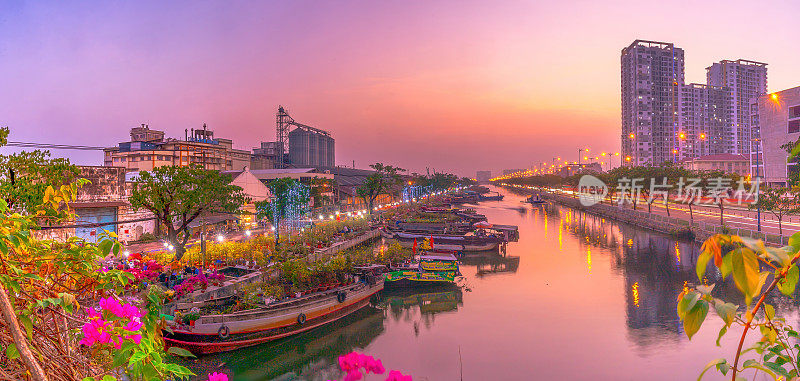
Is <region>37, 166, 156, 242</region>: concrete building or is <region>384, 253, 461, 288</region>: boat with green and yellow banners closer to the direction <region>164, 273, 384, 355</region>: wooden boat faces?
the boat with green and yellow banners

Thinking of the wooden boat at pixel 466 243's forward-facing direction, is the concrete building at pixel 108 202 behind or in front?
behind

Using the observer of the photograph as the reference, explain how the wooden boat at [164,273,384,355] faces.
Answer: facing away from the viewer and to the right of the viewer

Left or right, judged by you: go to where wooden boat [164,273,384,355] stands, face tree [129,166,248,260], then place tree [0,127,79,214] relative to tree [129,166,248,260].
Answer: left

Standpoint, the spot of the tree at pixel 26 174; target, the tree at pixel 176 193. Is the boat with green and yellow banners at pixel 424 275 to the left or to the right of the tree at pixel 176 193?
right

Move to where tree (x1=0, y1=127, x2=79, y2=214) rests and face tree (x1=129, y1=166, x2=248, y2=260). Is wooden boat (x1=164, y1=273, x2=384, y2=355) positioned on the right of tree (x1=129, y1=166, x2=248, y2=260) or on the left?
right

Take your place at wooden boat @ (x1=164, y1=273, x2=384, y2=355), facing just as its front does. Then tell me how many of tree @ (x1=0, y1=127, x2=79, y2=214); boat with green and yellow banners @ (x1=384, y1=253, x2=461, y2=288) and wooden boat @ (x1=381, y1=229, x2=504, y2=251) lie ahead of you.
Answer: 2

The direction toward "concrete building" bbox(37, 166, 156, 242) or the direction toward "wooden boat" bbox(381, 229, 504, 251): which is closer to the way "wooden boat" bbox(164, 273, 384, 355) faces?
the wooden boat

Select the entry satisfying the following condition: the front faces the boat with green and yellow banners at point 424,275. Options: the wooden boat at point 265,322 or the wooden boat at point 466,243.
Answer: the wooden boat at point 265,322

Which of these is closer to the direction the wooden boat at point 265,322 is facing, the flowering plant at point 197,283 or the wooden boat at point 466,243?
the wooden boat
